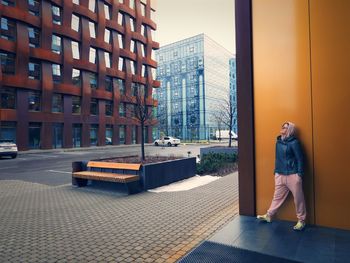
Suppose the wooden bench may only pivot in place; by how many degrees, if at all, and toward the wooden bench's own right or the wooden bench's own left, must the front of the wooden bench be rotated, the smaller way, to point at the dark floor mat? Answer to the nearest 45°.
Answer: approximately 45° to the wooden bench's own left

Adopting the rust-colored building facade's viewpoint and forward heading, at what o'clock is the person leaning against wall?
The person leaning against wall is roughly at 1 o'clock from the rust-colored building facade.

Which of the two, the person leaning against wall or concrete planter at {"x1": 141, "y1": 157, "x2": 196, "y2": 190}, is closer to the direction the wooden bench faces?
the person leaning against wall

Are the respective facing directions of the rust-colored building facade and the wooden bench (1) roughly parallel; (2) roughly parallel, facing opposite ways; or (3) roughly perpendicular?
roughly perpendicular

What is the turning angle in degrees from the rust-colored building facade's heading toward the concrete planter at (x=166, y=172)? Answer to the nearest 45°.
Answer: approximately 45° to its right

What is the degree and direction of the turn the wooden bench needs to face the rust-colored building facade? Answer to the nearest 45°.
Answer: approximately 135° to its right

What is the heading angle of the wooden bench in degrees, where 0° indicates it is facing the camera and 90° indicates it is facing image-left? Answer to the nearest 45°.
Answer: approximately 45°

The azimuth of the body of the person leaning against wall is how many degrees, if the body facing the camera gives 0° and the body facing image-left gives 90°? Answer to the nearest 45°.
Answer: approximately 45°

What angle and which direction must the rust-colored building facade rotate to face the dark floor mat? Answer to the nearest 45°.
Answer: approximately 45° to its right

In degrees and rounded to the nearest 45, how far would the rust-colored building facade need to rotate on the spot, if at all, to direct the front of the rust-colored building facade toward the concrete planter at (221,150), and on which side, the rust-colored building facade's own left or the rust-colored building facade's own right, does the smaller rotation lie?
0° — it already faces it

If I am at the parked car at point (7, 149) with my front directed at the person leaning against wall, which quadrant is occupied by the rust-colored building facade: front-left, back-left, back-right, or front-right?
back-left

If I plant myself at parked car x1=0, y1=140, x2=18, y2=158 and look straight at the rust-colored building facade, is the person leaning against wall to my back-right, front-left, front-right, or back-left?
back-right
